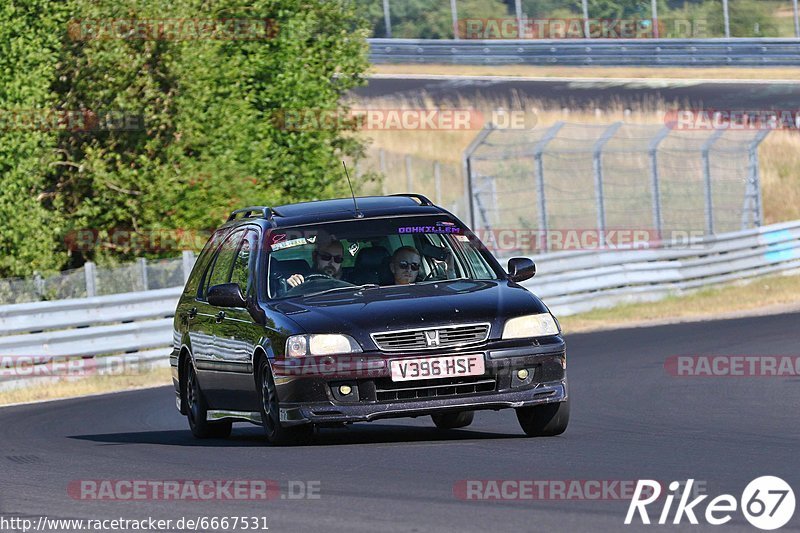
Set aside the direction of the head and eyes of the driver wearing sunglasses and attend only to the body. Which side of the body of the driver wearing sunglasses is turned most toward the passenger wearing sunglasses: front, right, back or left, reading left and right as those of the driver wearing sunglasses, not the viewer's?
left

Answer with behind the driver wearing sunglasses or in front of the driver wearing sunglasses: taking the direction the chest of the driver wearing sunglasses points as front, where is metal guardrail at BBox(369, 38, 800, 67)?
behind

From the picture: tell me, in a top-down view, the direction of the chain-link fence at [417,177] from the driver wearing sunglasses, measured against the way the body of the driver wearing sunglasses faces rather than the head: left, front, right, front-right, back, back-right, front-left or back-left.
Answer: back

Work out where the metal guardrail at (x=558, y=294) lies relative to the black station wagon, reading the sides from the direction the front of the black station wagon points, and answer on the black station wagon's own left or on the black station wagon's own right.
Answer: on the black station wagon's own left

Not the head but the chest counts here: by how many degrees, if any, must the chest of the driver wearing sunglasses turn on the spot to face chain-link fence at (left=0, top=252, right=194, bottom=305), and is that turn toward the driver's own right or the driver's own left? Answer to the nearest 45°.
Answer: approximately 180°

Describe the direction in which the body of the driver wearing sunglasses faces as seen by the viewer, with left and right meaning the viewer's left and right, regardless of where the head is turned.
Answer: facing the viewer

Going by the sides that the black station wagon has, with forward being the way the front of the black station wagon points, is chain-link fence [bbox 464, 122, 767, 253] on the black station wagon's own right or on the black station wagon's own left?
on the black station wagon's own left
